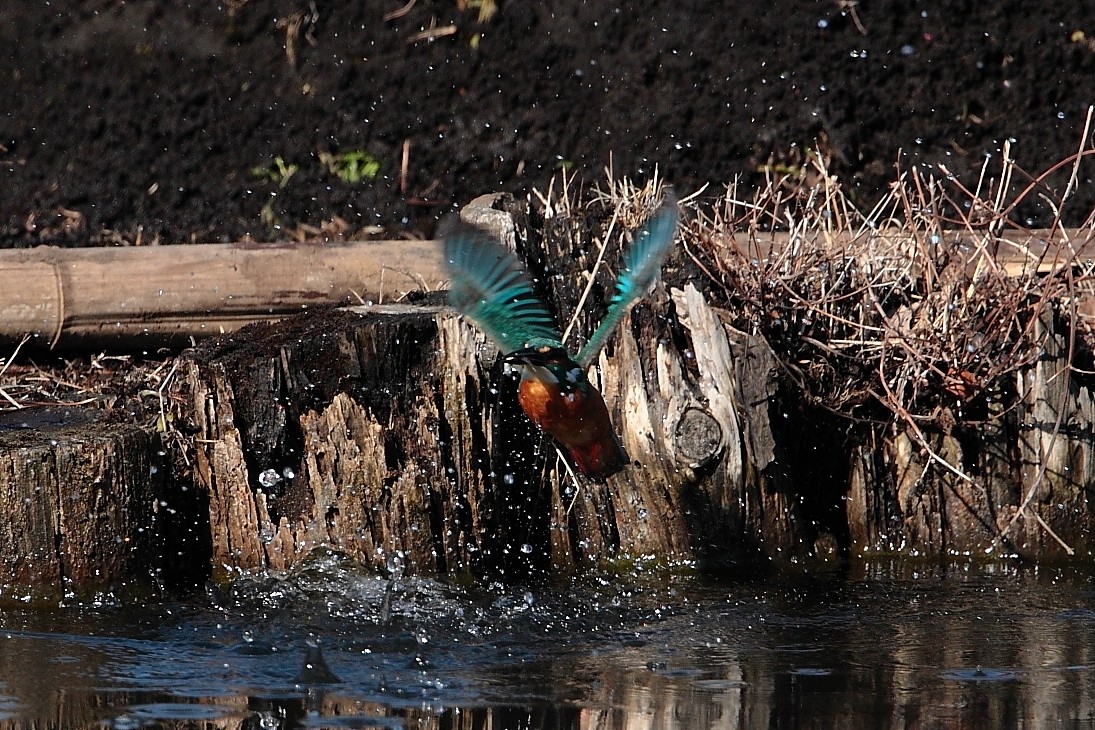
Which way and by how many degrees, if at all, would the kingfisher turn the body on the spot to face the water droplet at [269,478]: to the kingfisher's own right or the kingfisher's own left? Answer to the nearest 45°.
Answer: approximately 90° to the kingfisher's own right

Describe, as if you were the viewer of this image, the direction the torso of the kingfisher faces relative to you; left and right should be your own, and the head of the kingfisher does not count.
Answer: facing the viewer and to the left of the viewer

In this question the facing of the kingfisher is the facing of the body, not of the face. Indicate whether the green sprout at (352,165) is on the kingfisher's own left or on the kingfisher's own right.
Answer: on the kingfisher's own right

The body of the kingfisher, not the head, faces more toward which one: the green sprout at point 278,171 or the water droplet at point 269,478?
the water droplet

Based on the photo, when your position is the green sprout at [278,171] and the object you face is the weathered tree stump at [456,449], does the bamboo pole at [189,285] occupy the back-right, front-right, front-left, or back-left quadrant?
front-right

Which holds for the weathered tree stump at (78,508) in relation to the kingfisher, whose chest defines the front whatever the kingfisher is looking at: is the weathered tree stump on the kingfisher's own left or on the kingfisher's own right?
on the kingfisher's own right

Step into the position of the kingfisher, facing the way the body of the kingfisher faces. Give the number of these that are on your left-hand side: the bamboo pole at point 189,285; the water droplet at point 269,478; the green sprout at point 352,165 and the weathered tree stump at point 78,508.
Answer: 0

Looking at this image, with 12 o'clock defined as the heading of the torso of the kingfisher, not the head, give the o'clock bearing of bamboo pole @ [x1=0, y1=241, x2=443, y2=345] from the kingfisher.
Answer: The bamboo pole is roughly at 3 o'clock from the kingfisher.

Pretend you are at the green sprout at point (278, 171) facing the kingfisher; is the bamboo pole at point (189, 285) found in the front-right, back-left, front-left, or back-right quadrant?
front-right

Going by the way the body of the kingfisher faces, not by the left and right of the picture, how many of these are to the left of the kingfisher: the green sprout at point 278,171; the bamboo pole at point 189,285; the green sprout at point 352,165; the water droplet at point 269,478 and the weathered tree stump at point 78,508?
0
